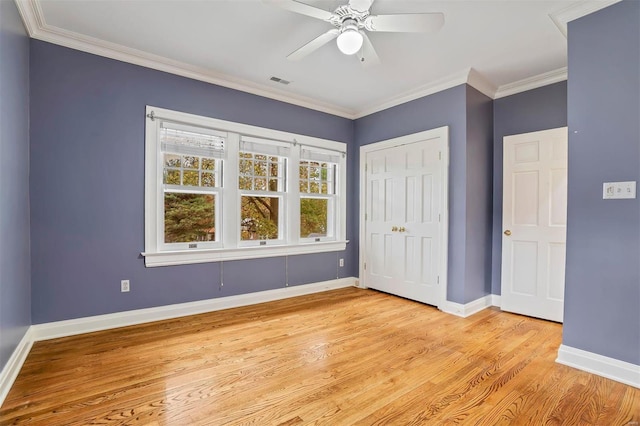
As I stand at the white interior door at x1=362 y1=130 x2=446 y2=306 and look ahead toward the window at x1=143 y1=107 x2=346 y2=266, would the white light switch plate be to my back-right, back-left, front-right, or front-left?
back-left

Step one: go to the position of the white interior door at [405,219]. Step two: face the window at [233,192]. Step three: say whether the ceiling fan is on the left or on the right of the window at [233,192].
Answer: left

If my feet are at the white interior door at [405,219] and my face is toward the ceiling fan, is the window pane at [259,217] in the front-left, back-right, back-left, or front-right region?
front-right

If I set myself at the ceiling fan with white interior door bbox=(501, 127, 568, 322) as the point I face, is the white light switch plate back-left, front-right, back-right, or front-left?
front-right

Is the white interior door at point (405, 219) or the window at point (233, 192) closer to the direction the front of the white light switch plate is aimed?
the window

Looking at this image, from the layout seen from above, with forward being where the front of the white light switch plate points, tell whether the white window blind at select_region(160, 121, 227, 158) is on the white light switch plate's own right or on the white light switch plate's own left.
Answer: on the white light switch plate's own right

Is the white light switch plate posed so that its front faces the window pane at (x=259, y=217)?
no

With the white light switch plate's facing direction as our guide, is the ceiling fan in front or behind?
in front

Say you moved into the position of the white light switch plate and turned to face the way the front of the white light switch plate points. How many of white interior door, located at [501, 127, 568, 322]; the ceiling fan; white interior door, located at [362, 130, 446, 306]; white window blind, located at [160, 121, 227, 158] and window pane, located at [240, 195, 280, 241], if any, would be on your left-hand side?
0

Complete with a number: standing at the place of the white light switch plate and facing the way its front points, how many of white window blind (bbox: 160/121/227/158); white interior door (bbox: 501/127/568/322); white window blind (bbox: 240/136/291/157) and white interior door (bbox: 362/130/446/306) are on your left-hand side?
0

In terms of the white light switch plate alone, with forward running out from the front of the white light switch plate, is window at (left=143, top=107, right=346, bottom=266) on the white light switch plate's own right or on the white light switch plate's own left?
on the white light switch plate's own right

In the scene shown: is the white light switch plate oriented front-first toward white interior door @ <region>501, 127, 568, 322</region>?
no

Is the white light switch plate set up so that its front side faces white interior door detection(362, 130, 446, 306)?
no

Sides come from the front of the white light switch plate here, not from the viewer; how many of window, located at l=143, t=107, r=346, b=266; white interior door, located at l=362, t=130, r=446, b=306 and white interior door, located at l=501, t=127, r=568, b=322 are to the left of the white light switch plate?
0
